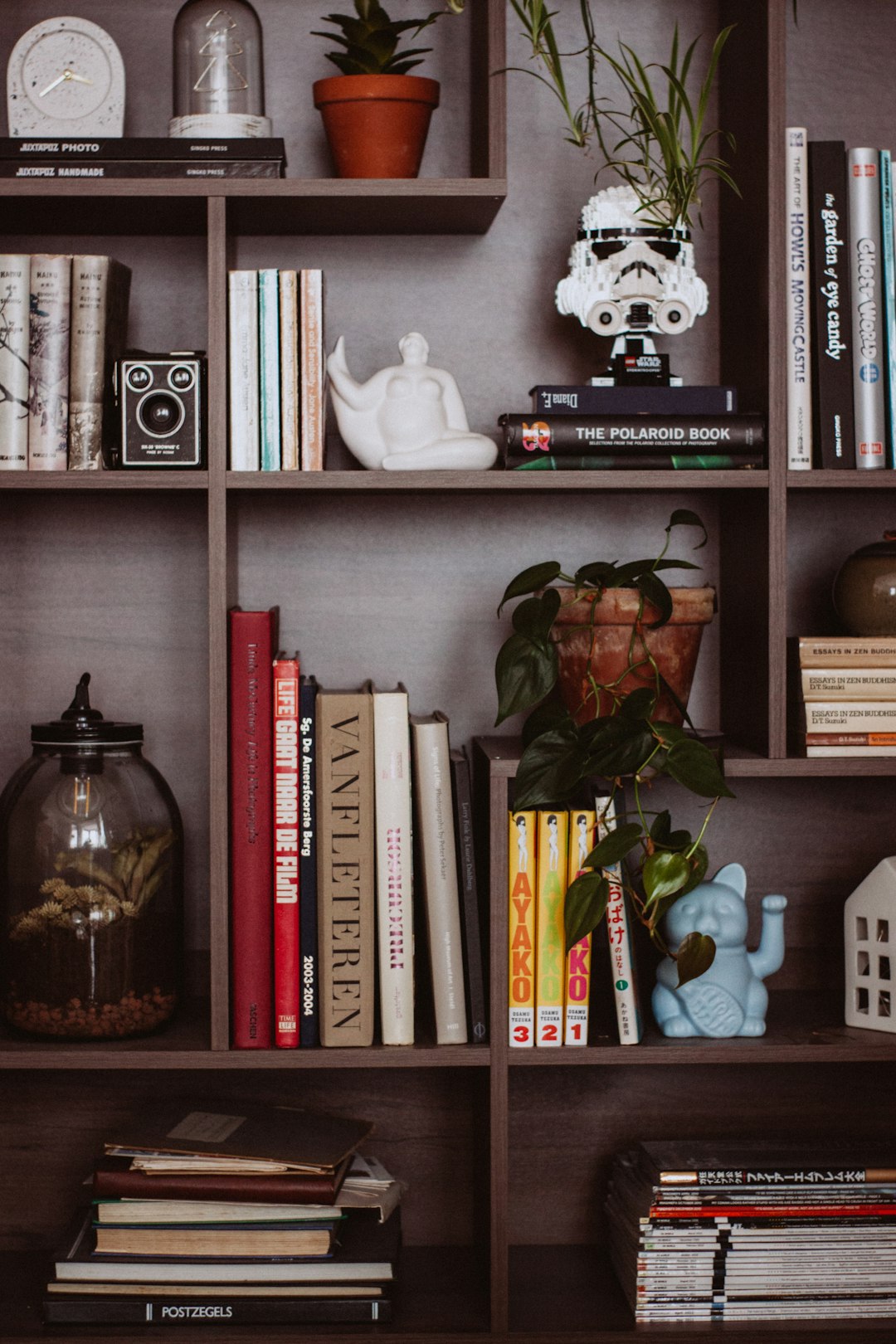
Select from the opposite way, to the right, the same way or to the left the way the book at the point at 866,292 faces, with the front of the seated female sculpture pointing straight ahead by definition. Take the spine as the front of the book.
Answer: the same way

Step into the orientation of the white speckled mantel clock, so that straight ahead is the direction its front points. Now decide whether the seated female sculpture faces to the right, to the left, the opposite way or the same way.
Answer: the same way

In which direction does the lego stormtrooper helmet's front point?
toward the camera

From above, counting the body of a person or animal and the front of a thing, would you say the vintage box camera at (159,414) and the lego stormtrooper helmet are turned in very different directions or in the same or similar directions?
same or similar directions

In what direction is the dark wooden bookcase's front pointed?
toward the camera

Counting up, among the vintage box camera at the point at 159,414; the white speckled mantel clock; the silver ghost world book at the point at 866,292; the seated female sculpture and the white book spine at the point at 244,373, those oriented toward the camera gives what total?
5

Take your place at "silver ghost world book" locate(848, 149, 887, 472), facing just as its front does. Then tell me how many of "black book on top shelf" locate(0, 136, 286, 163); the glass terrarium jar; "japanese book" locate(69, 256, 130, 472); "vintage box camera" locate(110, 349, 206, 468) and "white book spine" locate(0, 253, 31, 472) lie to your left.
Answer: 0

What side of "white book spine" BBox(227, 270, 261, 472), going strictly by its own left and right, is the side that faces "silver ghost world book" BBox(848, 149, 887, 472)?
left

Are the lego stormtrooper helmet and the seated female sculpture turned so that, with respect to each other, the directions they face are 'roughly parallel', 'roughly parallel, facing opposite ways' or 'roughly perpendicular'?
roughly parallel

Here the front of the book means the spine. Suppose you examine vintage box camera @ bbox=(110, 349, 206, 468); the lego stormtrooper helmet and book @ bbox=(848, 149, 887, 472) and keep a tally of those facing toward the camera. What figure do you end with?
3

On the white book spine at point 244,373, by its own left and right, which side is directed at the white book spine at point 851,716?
left

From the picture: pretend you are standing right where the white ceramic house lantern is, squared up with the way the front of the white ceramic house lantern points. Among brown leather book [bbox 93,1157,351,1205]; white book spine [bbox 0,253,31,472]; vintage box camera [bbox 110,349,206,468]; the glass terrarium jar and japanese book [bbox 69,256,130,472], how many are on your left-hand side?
0
